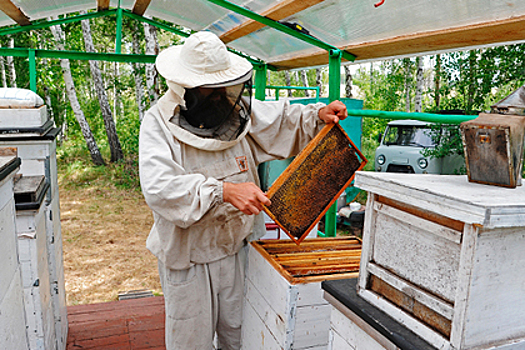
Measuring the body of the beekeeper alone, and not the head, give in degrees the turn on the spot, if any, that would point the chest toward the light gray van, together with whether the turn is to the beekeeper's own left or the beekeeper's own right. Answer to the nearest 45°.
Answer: approximately 90° to the beekeeper's own left

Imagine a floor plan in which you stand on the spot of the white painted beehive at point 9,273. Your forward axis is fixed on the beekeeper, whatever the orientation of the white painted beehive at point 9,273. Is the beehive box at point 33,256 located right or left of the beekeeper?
left

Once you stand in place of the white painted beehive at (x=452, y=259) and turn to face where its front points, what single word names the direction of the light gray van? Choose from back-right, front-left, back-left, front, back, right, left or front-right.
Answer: back-right

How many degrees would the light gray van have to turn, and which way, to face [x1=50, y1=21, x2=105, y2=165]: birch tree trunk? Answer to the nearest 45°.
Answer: approximately 45° to its right

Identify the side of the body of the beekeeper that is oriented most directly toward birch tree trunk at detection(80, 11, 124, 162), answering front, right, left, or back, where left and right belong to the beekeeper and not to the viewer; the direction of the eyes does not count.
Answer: back

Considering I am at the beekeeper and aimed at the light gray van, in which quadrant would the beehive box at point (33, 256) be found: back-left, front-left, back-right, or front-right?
back-left

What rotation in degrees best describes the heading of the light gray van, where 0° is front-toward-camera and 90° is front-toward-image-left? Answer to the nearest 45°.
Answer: approximately 45°

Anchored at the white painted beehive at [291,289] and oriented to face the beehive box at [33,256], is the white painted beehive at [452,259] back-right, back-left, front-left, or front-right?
back-left

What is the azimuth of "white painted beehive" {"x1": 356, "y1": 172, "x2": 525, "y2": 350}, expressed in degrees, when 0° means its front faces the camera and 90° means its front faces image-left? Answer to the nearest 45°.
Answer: approximately 45°
